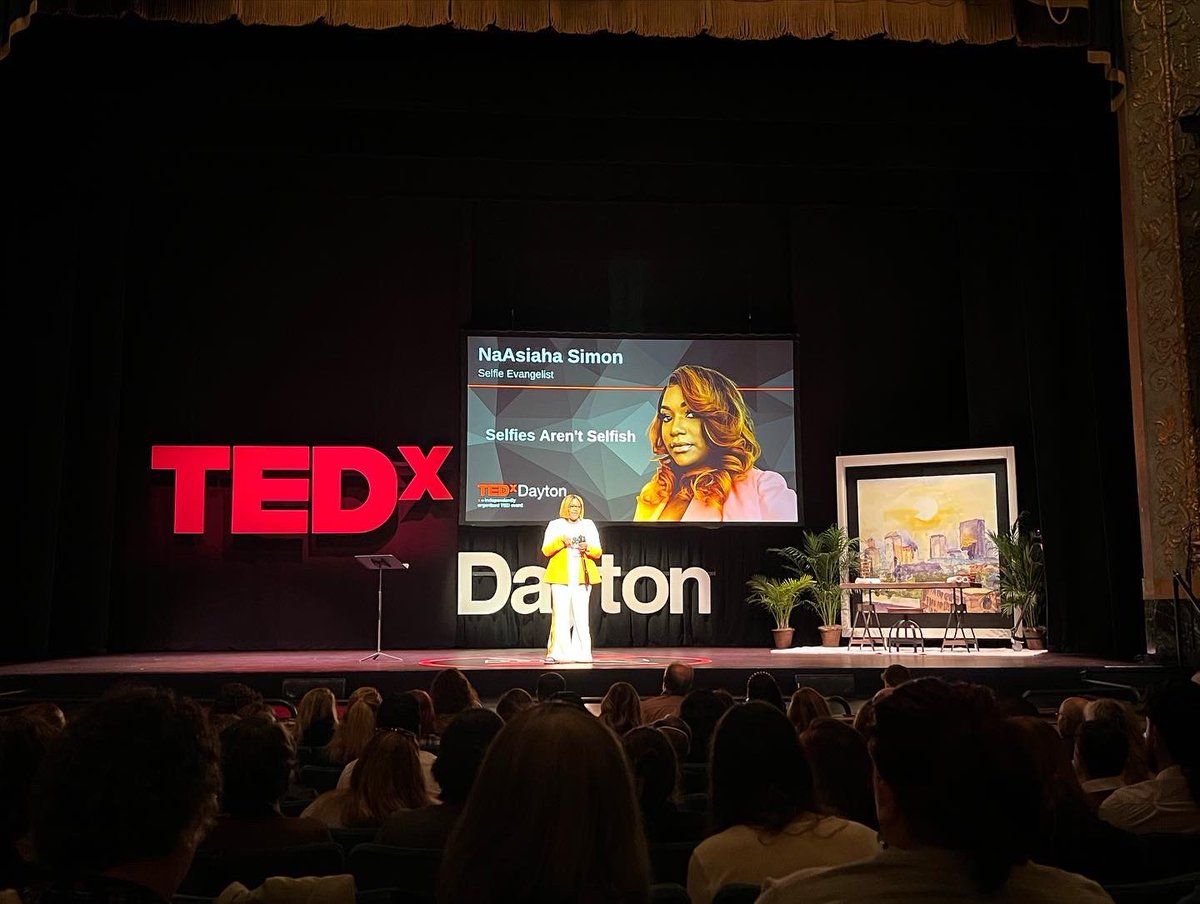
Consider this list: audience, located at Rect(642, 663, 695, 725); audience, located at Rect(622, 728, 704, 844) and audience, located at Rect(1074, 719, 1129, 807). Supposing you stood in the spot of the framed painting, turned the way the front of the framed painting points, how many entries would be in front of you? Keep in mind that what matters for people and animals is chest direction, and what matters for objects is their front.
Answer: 3

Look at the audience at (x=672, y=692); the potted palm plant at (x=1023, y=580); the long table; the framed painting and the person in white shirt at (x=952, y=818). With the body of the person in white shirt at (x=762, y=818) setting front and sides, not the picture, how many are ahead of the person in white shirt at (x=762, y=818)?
4

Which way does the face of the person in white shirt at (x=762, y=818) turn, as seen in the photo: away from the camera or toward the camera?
away from the camera

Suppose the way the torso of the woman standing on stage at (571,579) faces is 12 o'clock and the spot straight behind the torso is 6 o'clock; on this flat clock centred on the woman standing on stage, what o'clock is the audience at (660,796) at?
The audience is roughly at 12 o'clock from the woman standing on stage.

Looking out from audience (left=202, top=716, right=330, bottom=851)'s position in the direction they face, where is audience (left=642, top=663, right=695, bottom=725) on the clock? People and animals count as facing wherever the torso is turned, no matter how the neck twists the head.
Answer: audience (left=642, top=663, right=695, bottom=725) is roughly at 1 o'clock from audience (left=202, top=716, right=330, bottom=851).

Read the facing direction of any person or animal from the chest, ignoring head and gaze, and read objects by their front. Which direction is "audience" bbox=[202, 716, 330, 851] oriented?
away from the camera

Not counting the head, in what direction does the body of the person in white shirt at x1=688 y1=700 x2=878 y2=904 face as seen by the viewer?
away from the camera

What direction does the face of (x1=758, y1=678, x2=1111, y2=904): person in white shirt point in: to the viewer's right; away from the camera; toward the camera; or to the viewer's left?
away from the camera

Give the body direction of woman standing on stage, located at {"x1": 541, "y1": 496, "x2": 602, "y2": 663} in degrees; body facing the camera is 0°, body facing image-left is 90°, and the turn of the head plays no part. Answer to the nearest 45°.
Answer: approximately 0°

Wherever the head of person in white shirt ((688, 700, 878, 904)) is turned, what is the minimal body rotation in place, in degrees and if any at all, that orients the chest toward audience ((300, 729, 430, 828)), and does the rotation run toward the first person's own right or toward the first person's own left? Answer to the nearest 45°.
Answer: approximately 45° to the first person's own left

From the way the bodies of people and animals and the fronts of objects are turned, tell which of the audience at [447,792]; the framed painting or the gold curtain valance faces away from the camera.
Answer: the audience

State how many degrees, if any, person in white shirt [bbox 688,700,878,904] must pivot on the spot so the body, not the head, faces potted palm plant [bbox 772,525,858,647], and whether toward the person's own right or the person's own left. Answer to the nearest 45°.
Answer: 0° — they already face it

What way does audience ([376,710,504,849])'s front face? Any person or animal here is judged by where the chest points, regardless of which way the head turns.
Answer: away from the camera

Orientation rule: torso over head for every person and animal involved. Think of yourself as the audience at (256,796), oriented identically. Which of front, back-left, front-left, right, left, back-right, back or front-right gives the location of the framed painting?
front-right

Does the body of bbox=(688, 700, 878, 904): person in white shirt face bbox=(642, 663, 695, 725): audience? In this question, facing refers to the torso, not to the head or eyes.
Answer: yes
